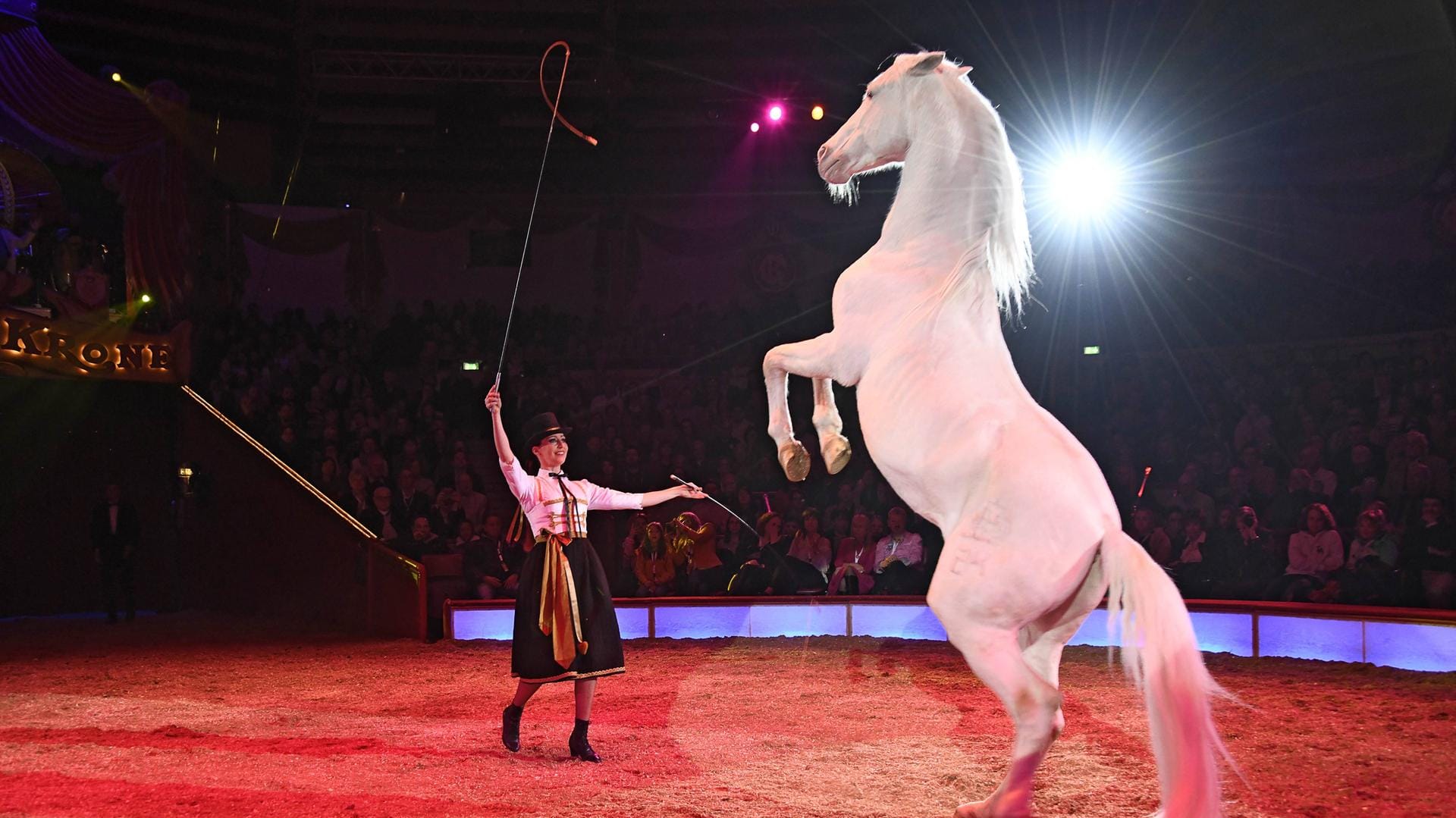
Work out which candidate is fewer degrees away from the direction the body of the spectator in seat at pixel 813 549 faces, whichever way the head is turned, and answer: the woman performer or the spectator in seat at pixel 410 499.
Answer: the woman performer

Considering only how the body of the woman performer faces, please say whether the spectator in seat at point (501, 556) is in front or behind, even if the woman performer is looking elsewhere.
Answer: behind

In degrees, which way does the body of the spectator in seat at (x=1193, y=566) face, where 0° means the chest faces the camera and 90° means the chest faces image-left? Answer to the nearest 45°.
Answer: approximately 45°

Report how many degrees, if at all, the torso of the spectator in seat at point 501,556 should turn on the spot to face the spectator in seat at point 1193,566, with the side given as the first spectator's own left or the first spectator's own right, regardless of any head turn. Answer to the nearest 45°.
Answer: approximately 90° to the first spectator's own left

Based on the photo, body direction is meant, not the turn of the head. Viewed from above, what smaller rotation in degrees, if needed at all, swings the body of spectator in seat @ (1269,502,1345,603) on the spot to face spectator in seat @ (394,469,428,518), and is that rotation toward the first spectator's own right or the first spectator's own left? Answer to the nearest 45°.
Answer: approximately 45° to the first spectator's own right
